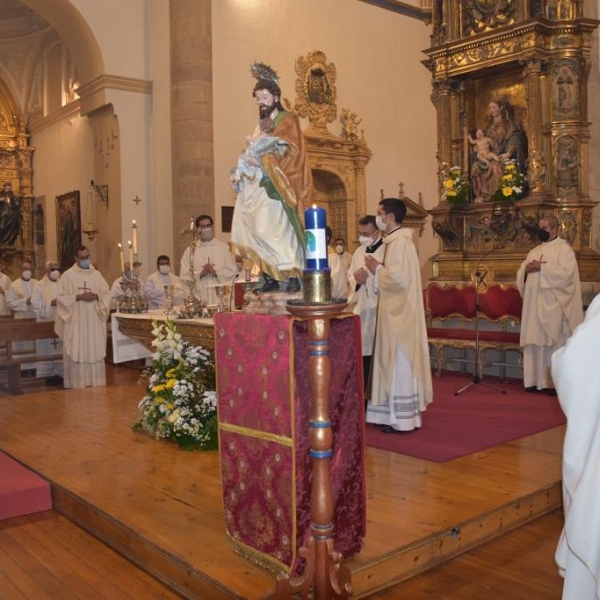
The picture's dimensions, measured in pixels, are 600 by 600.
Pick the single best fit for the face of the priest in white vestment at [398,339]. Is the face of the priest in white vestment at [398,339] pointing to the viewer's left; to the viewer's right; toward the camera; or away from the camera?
to the viewer's left

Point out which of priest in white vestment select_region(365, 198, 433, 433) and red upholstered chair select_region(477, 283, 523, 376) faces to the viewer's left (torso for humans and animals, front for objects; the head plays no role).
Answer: the priest in white vestment

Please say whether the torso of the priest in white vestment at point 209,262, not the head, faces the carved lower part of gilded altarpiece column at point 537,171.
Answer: no

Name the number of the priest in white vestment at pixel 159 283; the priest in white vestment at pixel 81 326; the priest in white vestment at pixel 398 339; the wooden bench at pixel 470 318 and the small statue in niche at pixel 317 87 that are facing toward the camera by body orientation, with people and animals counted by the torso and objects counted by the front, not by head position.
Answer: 4

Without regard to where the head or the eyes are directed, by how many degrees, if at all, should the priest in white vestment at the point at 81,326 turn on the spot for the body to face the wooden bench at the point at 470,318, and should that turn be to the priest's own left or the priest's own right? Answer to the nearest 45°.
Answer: approximately 90° to the priest's own left

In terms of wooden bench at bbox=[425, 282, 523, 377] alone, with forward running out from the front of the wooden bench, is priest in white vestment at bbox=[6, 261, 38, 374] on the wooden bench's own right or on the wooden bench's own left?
on the wooden bench's own right

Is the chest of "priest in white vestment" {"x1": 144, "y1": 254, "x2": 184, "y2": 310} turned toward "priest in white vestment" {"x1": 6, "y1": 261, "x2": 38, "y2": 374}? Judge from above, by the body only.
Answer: no

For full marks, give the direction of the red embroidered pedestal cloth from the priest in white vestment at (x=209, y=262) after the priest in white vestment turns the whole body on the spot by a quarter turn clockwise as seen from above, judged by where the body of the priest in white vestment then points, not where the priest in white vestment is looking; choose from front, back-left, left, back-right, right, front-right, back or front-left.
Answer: left

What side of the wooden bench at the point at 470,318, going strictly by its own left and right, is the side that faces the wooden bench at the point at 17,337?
right

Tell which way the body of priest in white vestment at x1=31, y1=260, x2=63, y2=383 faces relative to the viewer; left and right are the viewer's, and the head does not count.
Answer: facing the viewer and to the right of the viewer

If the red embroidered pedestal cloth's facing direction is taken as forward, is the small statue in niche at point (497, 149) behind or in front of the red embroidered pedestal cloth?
behind

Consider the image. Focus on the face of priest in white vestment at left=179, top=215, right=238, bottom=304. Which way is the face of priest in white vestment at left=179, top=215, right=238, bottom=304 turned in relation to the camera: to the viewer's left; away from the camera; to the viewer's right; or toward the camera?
toward the camera

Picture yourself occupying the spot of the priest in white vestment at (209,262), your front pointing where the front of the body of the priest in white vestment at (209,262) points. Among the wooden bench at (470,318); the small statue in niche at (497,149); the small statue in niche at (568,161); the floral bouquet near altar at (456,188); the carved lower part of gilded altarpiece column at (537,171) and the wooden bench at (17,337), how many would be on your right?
1

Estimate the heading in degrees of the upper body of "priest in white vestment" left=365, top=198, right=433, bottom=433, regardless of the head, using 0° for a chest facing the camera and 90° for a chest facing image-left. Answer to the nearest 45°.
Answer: approximately 90°

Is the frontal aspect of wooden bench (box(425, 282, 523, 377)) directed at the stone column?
no

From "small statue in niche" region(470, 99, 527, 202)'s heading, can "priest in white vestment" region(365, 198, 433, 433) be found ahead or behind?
ahead

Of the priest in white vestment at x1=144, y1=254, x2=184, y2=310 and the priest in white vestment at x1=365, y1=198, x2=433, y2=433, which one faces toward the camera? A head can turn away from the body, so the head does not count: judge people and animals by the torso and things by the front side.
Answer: the priest in white vestment at x1=144, y1=254, x2=184, y2=310

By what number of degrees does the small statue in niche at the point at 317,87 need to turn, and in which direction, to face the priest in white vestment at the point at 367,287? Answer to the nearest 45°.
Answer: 0° — it already faces them

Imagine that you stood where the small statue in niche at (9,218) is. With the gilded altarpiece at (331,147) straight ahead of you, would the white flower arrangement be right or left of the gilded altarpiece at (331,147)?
right

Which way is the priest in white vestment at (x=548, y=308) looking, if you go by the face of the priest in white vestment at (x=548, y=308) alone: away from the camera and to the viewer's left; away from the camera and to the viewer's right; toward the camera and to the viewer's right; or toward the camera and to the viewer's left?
toward the camera and to the viewer's left

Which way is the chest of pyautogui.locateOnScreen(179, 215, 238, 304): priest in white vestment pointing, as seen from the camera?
toward the camera

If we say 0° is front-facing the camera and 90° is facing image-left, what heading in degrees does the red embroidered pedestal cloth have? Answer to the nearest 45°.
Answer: approximately 45°
